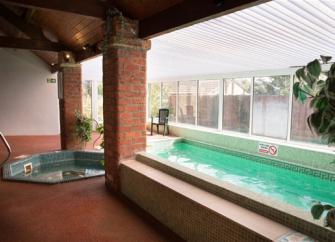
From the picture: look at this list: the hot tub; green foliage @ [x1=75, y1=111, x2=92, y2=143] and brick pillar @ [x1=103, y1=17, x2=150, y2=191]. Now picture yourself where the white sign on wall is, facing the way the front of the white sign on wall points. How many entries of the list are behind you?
0

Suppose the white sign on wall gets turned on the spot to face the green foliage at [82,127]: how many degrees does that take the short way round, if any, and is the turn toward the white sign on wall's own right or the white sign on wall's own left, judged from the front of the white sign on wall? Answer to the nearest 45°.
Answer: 0° — it already faces it

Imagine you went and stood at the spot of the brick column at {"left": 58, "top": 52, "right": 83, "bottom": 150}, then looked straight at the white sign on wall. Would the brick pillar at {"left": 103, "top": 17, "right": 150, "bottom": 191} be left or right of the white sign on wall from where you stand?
right

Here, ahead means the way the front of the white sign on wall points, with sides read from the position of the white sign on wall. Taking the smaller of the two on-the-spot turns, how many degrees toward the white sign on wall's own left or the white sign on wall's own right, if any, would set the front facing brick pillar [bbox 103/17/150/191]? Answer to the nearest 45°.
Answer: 0° — it already faces it

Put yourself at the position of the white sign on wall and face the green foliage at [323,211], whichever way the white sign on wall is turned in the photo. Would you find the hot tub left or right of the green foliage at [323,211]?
right

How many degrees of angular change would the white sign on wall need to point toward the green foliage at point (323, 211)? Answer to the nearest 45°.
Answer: approximately 45° to its left

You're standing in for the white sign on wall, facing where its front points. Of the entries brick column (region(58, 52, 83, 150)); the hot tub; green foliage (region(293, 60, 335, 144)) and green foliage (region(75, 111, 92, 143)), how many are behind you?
0

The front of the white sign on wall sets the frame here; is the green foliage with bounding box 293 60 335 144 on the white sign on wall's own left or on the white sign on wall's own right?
on the white sign on wall's own left

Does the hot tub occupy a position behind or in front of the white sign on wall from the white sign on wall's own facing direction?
in front

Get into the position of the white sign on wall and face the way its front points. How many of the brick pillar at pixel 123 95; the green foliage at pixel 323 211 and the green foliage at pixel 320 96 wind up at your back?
0

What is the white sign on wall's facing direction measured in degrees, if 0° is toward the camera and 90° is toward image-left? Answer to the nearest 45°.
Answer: approximately 45°

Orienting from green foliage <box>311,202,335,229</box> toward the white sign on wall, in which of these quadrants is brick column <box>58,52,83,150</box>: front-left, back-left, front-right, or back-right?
front-left
